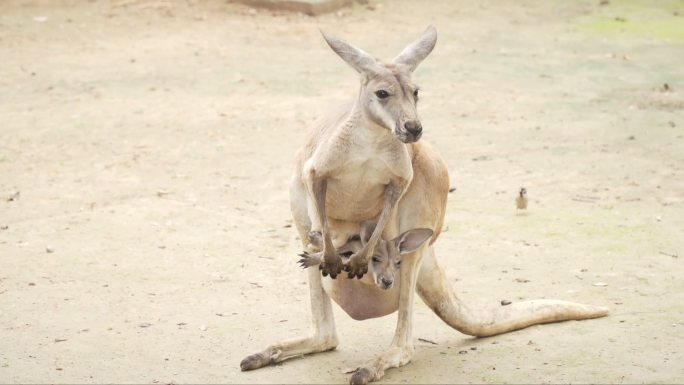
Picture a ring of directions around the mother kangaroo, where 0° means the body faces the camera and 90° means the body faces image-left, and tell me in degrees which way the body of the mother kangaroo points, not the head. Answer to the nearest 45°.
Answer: approximately 45°
